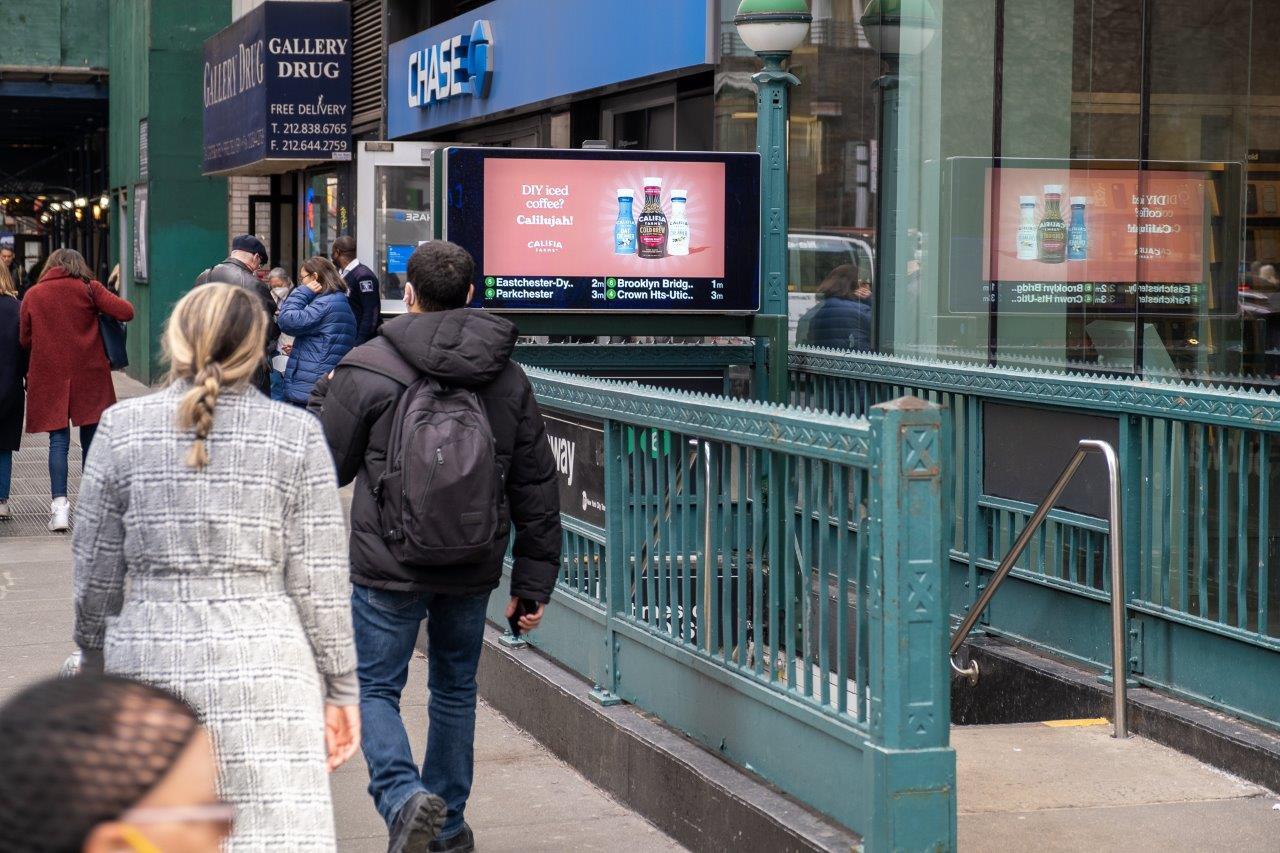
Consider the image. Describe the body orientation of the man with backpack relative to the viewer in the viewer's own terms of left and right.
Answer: facing away from the viewer

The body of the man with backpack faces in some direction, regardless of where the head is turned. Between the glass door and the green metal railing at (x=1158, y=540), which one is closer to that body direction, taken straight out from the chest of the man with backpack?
the glass door

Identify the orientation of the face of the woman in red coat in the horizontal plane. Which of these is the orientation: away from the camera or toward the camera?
away from the camera

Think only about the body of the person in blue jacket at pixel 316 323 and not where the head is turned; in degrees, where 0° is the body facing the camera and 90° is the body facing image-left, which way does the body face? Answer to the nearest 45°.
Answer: approximately 90°

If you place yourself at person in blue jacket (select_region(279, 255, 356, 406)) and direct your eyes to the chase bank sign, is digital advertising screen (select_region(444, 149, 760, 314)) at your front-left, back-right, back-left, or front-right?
back-right

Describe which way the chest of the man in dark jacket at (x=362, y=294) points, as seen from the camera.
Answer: to the viewer's left

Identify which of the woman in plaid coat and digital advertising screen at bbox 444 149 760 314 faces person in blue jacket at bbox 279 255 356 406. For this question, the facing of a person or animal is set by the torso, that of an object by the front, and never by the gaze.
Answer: the woman in plaid coat

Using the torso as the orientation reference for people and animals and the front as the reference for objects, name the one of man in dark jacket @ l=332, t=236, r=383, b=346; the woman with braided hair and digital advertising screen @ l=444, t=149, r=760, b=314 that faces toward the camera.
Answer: the digital advertising screen
